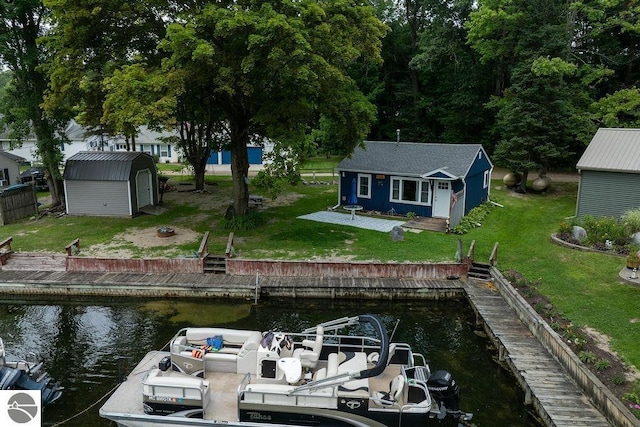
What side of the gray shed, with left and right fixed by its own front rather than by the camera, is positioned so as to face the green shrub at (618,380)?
front

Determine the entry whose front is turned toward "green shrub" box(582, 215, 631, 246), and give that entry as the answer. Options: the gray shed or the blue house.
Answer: the gray shed

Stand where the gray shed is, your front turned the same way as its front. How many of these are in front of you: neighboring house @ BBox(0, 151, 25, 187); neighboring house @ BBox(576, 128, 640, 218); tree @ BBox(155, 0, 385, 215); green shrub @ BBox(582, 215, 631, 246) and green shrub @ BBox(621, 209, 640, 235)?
4

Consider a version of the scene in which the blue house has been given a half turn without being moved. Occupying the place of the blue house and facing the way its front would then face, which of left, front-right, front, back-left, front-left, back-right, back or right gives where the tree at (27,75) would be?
back-left

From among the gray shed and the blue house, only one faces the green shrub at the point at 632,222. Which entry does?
the gray shed

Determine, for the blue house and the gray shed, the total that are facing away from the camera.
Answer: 0

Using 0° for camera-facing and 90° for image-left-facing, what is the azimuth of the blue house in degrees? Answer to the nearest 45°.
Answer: approximately 45°

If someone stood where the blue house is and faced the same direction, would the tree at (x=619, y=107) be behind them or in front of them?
behind

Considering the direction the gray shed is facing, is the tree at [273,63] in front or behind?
in front

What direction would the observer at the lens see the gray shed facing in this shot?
facing the viewer and to the right of the viewer

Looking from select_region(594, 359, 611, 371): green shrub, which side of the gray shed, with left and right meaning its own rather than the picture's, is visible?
front

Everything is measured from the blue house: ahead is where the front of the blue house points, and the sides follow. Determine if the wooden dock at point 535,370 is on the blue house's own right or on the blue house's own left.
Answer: on the blue house's own left

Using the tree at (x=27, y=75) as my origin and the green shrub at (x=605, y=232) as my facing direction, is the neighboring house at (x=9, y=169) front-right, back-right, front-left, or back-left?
back-left
